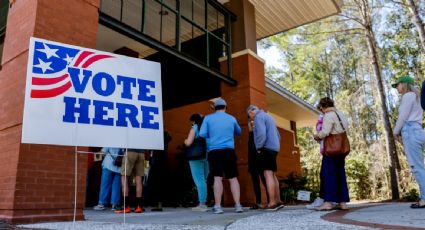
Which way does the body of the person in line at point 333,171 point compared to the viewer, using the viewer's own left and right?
facing to the left of the viewer

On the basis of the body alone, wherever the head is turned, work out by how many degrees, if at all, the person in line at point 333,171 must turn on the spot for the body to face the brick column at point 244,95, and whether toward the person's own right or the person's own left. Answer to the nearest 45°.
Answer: approximately 45° to the person's own right

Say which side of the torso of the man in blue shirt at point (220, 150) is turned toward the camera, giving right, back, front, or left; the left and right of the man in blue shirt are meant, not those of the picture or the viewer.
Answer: back

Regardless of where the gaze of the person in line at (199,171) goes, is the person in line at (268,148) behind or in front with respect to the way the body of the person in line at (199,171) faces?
behind

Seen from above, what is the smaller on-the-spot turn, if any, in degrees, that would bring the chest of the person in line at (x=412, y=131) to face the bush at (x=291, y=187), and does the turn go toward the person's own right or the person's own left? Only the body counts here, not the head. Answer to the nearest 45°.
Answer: approximately 45° to the person's own right

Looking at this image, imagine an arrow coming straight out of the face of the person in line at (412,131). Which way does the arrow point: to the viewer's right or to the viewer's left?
to the viewer's left

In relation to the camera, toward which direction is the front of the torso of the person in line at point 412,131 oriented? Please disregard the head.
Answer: to the viewer's left

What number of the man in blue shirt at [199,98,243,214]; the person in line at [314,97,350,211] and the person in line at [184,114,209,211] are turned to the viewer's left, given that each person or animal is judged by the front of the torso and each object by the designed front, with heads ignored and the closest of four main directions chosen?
2

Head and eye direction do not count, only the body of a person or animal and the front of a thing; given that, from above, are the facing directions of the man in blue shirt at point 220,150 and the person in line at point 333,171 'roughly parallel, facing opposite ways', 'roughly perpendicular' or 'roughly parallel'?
roughly perpendicular

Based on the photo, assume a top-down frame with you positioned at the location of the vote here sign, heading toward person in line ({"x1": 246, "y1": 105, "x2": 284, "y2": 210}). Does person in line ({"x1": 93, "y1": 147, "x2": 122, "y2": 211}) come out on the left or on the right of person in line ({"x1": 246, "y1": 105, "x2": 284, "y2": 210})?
left

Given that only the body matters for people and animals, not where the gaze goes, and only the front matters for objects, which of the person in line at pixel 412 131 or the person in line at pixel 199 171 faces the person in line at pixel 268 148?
the person in line at pixel 412 131
